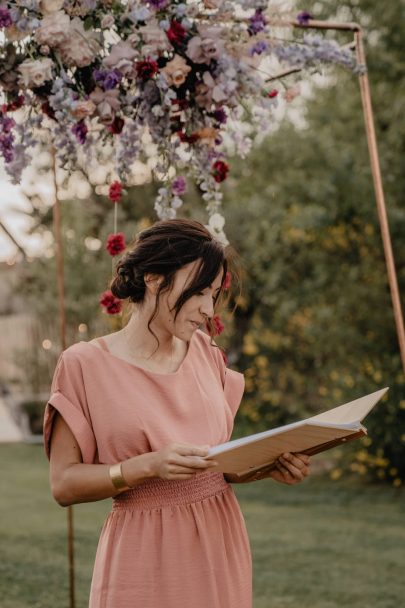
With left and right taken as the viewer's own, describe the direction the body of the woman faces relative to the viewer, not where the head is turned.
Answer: facing the viewer and to the right of the viewer
